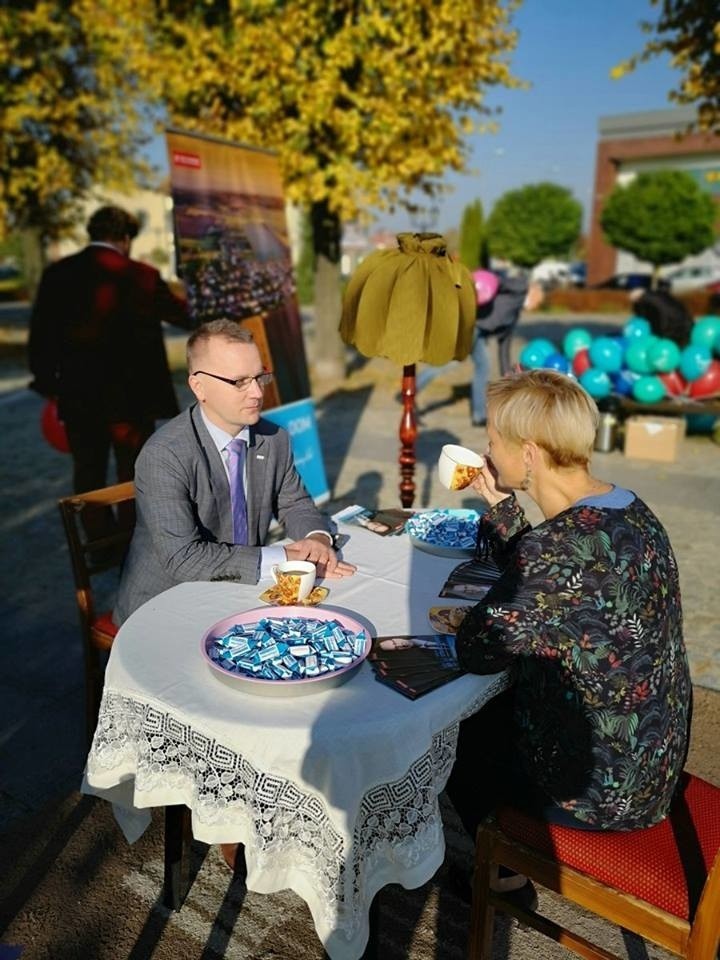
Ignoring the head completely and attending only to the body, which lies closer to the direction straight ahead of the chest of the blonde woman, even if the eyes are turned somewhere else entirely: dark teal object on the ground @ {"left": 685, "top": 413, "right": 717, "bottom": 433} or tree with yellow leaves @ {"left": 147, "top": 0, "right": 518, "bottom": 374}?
the tree with yellow leaves

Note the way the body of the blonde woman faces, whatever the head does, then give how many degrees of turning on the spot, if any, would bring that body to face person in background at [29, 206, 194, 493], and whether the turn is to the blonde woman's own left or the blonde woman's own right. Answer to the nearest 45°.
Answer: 0° — they already face them

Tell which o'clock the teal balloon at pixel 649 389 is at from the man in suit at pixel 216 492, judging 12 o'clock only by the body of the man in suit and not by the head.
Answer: The teal balloon is roughly at 9 o'clock from the man in suit.

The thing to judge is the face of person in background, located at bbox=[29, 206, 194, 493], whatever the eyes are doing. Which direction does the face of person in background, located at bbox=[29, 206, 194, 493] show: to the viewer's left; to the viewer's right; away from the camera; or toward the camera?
away from the camera

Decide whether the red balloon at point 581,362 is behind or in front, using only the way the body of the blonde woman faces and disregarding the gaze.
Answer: in front

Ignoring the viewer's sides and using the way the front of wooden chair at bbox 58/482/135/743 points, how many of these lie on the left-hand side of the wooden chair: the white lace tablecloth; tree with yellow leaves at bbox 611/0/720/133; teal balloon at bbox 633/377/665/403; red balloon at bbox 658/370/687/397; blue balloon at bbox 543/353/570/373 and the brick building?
5

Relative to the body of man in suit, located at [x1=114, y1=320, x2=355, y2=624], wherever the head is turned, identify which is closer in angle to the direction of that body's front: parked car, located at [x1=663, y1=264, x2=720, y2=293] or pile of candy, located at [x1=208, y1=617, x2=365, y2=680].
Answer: the pile of candy

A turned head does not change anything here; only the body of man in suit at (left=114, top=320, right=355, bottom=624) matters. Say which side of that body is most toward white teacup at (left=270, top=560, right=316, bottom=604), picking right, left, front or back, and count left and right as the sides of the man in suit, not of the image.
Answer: front

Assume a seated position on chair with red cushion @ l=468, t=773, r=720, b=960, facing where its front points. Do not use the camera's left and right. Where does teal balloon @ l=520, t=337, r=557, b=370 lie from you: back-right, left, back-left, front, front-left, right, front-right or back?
front-right

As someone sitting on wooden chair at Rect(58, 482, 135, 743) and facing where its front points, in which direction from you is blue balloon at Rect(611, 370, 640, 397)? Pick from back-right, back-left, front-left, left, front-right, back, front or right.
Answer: left

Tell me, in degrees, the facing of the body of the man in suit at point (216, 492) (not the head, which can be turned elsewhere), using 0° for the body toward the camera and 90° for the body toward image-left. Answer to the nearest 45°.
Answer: approximately 315°

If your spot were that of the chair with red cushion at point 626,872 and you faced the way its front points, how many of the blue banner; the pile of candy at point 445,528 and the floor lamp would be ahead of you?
3

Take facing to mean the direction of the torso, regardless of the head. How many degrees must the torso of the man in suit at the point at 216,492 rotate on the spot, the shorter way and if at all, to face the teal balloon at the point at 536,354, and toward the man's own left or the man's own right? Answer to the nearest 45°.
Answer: approximately 90° to the man's own left

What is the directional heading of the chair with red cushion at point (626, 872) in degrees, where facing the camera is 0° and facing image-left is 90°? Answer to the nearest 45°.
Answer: approximately 135°

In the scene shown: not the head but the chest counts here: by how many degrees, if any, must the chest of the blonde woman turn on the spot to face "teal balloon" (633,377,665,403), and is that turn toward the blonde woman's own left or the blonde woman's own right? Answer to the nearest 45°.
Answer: approximately 45° to the blonde woman's own right

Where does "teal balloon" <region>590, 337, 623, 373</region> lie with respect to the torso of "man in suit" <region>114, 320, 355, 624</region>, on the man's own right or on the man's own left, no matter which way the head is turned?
on the man's own left

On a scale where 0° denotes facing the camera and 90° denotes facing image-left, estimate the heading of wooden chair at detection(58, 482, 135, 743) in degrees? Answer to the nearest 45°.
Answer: approximately 315°

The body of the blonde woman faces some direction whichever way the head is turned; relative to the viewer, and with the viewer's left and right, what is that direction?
facing away from the viewer and to the left of the viewer
